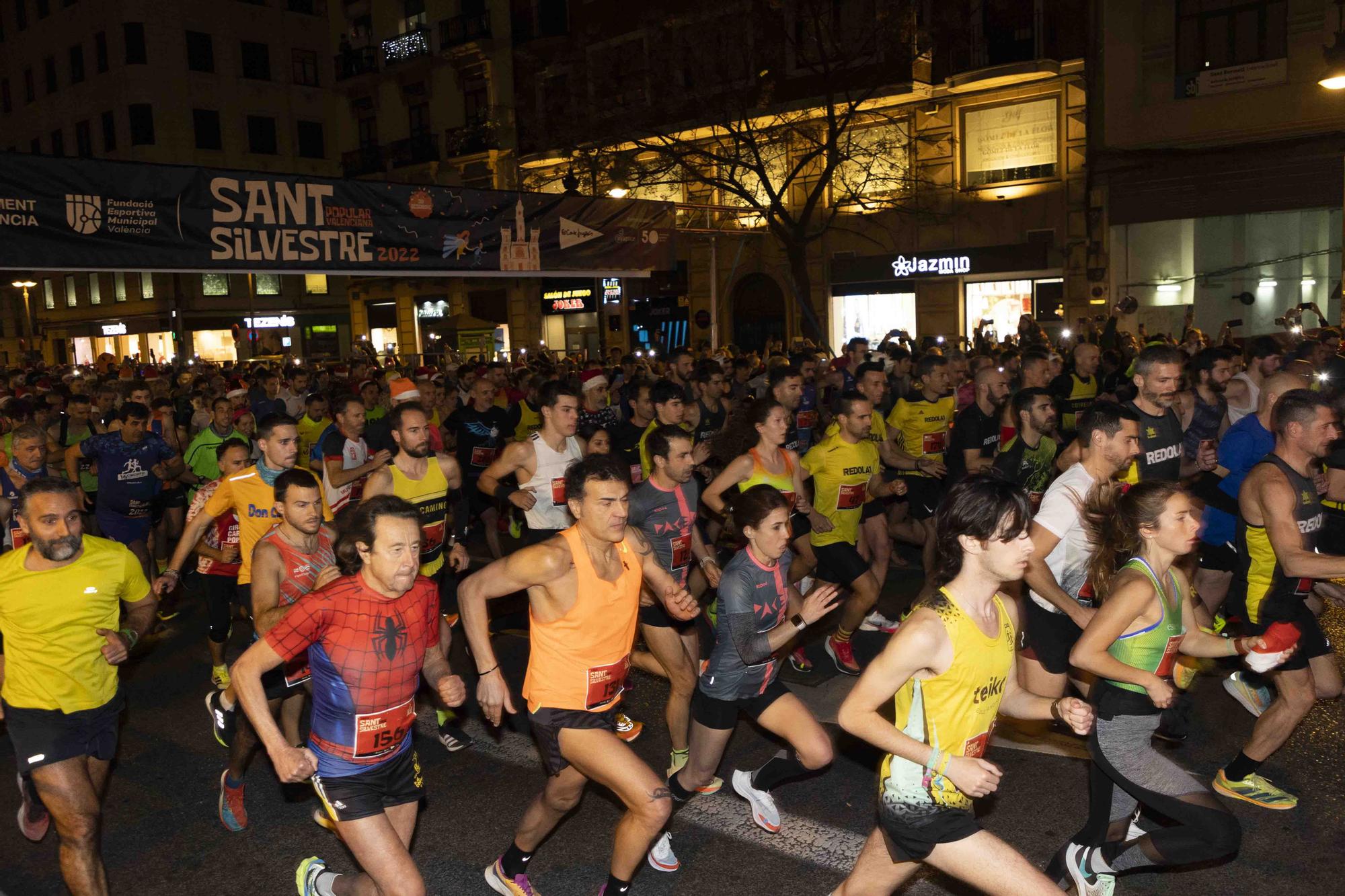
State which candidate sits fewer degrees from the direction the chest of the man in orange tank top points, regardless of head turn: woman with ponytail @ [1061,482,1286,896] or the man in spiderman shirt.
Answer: the woman with ponytail

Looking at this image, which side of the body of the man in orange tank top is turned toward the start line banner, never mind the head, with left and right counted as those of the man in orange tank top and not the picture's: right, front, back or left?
back

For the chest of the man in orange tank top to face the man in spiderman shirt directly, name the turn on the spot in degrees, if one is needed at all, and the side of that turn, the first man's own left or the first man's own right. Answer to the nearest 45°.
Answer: approximately 90° to the first man's own right

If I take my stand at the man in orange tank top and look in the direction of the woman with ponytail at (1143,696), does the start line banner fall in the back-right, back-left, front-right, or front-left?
back-left

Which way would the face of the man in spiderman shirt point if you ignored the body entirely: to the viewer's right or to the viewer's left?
to the viewer's right

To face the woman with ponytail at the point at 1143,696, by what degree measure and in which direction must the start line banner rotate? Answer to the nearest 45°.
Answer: approximately 45° to its right

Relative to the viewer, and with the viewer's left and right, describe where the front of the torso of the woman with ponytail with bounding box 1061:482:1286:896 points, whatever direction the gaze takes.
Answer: facing to the right of the viewer

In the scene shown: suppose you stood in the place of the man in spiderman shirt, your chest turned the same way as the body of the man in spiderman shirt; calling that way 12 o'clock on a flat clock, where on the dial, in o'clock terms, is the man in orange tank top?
The man in orange tank top is roughly at 10 o'clock from the man in spiderman shirt.

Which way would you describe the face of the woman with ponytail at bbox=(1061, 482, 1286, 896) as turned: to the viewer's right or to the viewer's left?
to the viewer's right
